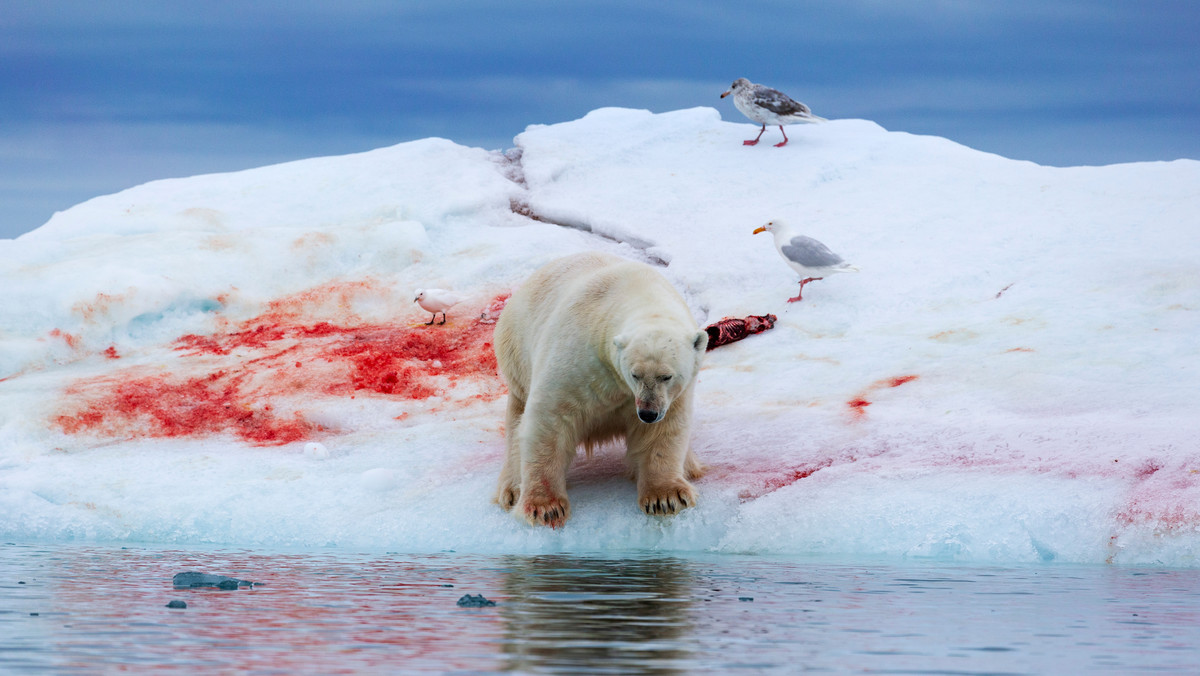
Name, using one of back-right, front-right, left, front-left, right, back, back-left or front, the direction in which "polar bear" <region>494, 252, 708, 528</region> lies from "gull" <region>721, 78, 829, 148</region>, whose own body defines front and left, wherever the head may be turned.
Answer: left

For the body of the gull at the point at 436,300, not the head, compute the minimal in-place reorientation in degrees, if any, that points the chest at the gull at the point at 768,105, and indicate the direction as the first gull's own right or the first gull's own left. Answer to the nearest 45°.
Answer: approximately 135° to the first gull's own right

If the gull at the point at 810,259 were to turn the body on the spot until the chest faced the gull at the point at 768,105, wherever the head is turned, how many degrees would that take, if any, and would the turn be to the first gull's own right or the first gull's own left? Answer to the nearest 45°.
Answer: approximately 90° to the first gull's own right

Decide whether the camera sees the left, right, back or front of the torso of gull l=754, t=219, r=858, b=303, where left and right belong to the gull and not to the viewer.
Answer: left

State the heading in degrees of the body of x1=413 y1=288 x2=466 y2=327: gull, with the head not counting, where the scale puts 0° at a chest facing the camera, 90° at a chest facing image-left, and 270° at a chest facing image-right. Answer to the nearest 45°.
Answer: approximately 90°

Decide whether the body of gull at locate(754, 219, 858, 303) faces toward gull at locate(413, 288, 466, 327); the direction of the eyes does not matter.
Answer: yes

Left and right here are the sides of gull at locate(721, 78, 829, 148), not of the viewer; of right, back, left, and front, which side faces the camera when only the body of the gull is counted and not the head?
left

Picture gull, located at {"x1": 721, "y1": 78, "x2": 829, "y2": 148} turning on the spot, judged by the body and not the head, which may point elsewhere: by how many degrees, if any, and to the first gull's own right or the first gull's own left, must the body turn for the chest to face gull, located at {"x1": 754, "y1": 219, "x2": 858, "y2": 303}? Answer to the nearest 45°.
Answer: approximately 90° to the first gull's own left

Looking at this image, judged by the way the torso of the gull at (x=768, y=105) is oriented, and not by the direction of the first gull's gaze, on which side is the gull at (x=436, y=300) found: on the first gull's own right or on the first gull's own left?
on the first gull's own left

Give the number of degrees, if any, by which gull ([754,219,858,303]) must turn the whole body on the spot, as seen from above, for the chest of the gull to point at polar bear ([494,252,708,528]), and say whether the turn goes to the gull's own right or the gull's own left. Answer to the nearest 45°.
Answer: approximately 90° to the gull's own left
